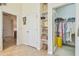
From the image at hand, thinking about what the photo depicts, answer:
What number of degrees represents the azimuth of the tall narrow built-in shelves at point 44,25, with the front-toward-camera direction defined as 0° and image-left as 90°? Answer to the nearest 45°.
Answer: approximately 0°
